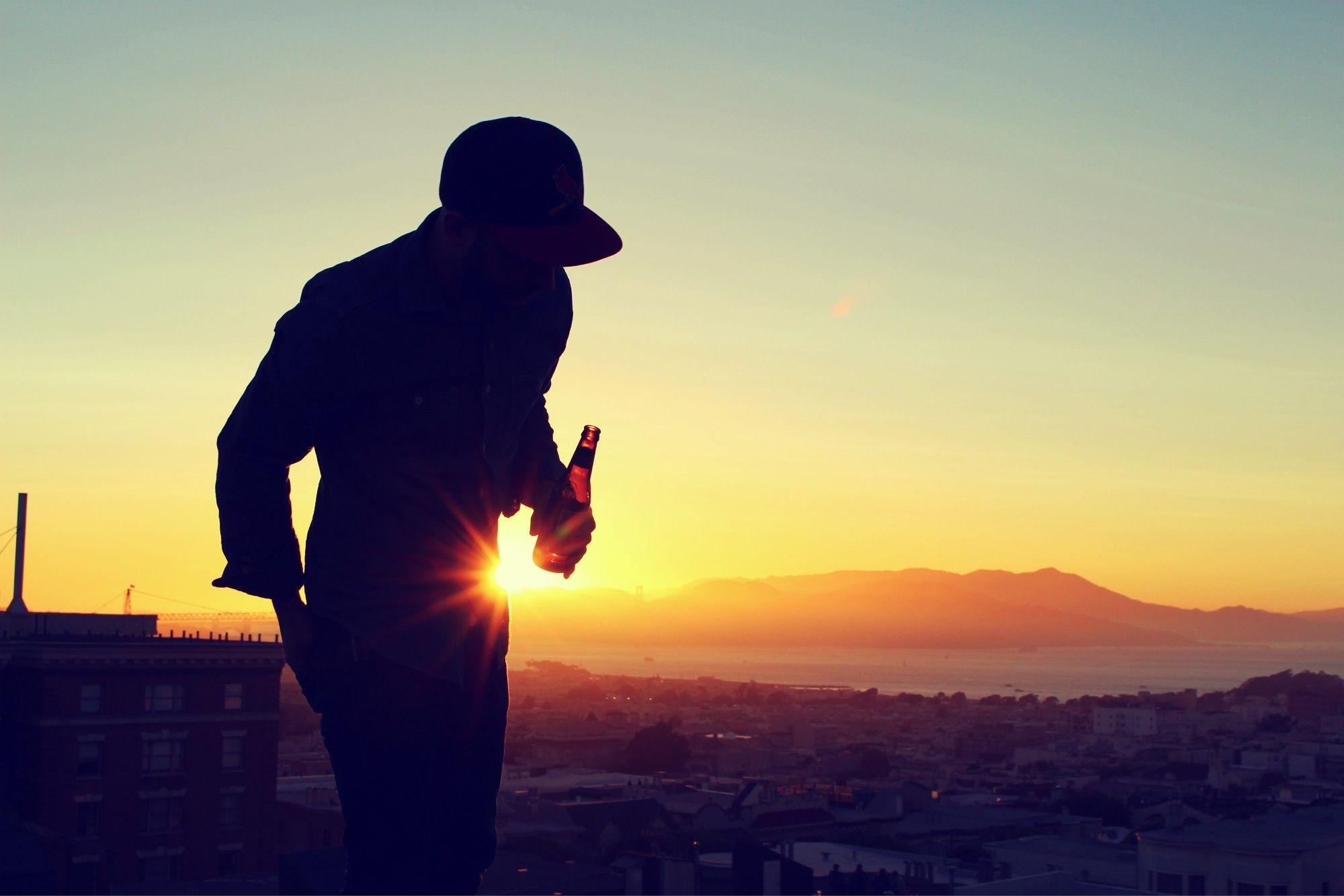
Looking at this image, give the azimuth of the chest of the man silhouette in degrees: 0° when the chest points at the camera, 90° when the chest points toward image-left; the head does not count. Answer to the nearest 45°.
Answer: approximately 315°

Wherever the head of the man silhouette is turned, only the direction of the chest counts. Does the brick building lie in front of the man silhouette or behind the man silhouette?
behind
